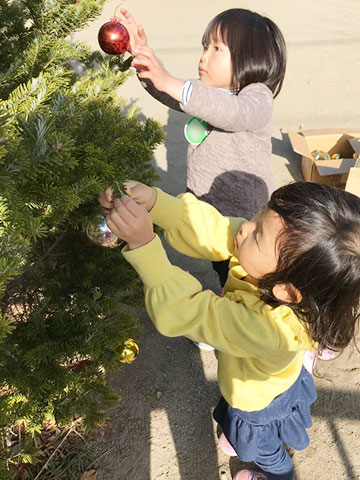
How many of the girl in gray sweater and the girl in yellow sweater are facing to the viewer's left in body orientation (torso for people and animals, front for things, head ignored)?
2

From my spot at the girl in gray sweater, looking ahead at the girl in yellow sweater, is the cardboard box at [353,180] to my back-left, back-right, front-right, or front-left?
back-left

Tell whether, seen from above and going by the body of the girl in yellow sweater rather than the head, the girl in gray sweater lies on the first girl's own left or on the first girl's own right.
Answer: on the first girl's own right

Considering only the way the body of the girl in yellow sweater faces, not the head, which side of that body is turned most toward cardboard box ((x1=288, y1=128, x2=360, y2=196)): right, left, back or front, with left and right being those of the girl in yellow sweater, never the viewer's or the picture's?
right

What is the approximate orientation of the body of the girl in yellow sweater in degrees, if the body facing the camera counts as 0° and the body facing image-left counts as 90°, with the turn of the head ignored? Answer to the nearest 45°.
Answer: approximately 90°

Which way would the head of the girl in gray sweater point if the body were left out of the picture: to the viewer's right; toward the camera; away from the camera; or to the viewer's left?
to the viewer's left

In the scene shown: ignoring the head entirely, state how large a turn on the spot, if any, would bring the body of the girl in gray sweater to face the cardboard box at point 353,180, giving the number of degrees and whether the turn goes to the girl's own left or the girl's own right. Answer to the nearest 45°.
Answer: approximately 135° to the girl's own right

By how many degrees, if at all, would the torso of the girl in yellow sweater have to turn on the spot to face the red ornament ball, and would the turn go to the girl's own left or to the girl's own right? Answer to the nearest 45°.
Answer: approximately 45° to the girl's own right

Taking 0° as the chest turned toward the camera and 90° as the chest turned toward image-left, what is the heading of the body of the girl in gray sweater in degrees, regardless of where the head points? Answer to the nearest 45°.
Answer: approximately 90°
